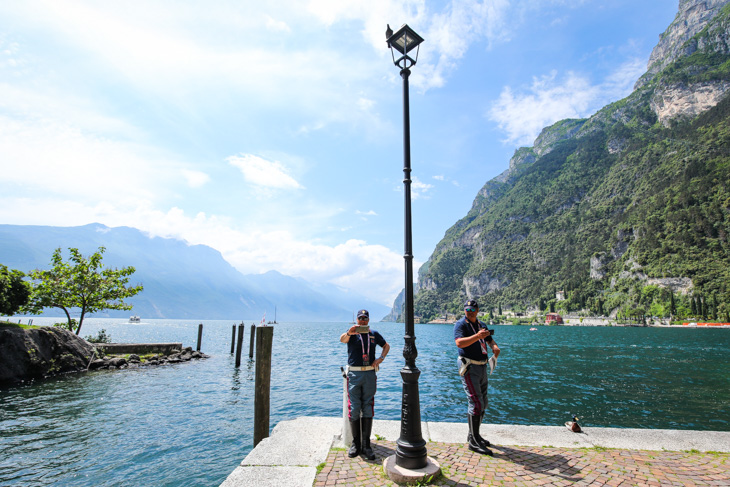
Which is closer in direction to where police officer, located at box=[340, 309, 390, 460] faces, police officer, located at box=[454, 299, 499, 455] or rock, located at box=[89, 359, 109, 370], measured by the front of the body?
the police officer

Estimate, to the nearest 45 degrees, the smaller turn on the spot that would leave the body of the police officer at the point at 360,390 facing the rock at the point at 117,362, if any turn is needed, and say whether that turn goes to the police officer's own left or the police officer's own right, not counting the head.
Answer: approximately 135° to the police officer's own right

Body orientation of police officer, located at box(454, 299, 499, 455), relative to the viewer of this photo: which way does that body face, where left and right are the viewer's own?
facing the viewer and to the right of the viewer

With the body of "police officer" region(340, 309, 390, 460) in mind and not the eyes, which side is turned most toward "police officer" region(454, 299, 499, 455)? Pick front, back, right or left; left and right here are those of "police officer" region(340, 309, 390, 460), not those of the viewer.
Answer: left

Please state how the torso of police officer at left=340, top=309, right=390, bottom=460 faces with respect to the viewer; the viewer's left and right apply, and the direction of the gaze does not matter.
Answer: facing the viewer

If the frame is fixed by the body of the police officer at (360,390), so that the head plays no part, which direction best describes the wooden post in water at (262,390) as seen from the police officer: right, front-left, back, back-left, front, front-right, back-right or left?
back-right

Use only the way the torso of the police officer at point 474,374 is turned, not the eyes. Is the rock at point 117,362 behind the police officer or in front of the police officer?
behind

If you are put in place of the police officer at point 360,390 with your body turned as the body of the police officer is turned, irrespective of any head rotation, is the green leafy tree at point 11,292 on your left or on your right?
on your right

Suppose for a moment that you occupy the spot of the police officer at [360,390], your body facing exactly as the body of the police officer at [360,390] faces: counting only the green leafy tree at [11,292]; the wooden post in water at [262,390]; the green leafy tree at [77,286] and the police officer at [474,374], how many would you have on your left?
1

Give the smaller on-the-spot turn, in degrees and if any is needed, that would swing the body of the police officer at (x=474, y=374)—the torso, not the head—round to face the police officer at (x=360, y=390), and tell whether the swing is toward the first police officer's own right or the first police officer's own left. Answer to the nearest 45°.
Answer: approximately 135° to the first police officer's own right

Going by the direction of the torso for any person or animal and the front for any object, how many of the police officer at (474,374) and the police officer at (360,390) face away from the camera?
0

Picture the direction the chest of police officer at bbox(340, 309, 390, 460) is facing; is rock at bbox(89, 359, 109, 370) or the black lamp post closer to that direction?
the black lamp post
